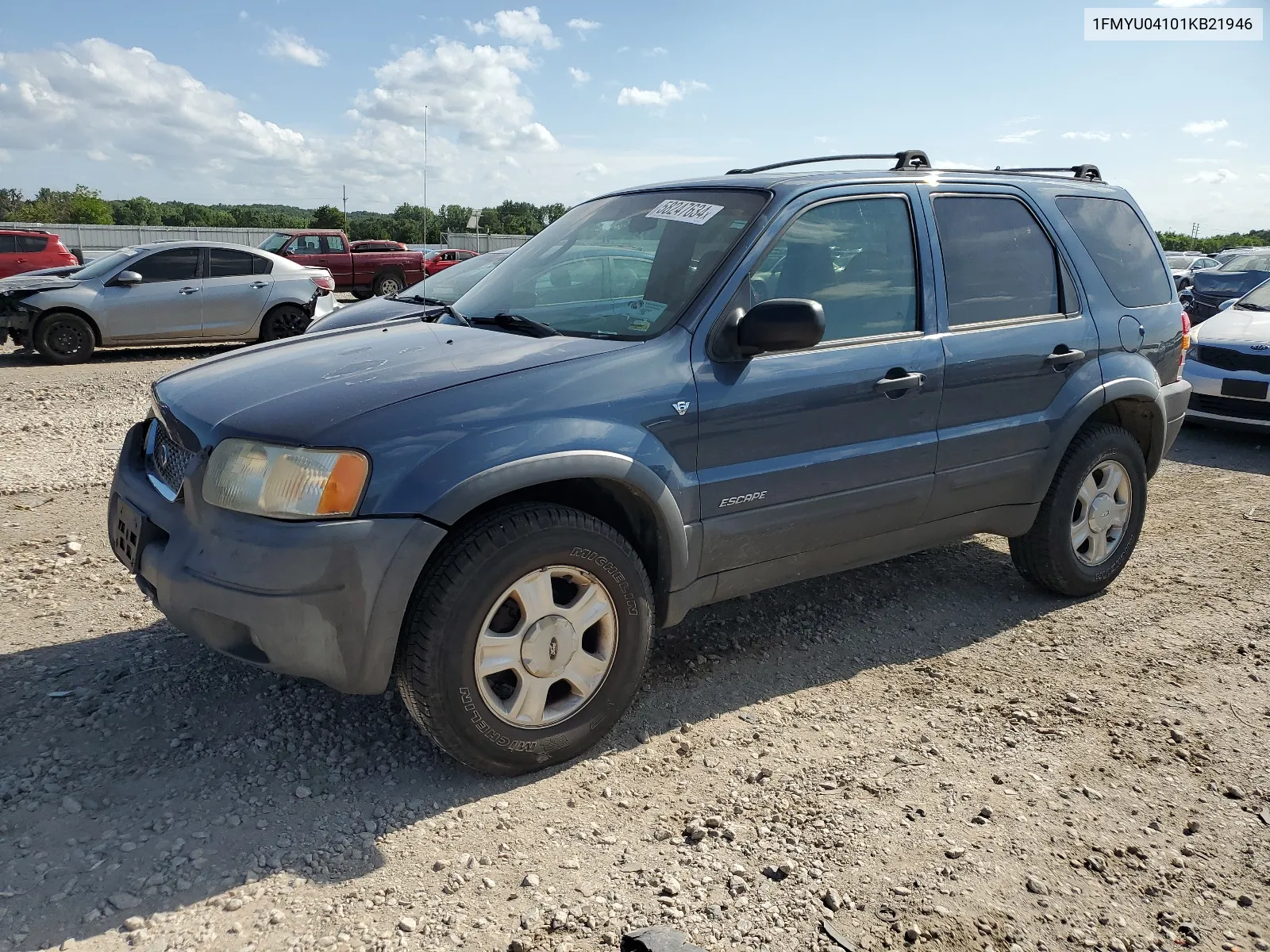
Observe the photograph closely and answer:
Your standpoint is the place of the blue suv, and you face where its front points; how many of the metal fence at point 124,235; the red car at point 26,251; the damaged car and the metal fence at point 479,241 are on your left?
0

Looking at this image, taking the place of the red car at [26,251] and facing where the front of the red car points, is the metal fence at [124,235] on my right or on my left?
on my right

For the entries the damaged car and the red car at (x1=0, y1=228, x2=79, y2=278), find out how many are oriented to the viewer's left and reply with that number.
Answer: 2

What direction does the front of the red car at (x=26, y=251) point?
to the viewer's left

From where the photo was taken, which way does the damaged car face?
to the viewer's left

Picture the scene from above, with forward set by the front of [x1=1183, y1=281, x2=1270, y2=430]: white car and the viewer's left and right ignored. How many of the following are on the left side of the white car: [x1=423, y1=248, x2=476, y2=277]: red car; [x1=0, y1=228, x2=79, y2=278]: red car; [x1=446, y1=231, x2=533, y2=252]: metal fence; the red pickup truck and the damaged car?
0

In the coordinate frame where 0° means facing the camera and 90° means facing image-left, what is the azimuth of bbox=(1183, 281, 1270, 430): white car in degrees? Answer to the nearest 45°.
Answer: approximately 45°

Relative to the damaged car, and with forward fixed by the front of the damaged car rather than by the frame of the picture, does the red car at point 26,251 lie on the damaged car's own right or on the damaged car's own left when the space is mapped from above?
on the damaged car's own right

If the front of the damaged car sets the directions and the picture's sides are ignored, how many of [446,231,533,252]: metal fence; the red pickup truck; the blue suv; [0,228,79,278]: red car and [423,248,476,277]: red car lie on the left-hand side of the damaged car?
1

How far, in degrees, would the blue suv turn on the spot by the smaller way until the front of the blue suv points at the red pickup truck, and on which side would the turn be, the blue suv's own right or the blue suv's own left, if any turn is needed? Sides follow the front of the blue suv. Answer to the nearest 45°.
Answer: approximately 135° to the blue suv's own right

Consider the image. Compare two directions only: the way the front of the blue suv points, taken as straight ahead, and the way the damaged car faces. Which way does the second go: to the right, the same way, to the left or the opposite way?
the same way

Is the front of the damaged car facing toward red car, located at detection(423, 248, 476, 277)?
no
